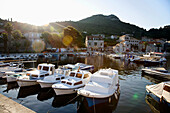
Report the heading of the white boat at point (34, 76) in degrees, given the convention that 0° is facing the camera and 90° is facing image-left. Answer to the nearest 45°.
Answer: approximately 45°

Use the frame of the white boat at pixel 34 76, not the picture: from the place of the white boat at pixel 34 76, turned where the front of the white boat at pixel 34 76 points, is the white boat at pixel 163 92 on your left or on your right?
on your left

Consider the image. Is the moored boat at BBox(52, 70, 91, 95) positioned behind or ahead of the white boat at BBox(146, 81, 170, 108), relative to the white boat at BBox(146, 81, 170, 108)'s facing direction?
ahead

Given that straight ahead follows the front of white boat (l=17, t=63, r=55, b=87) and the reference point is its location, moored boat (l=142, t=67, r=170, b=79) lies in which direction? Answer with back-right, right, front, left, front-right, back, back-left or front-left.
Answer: back-left

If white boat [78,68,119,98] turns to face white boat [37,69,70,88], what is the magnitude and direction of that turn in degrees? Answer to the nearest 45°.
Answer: approximately 90° to its right

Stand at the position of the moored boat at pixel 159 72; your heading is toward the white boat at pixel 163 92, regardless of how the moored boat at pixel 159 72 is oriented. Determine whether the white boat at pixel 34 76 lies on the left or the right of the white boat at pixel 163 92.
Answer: right

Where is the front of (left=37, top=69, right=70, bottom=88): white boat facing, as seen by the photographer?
facing the viewer and to the left of the viewer

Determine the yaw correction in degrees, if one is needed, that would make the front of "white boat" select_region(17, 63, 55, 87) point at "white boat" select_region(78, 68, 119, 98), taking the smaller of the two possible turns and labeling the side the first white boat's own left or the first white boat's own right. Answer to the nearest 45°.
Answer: approximately 90° to the first white boat's own left

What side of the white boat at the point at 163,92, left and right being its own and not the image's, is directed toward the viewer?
left

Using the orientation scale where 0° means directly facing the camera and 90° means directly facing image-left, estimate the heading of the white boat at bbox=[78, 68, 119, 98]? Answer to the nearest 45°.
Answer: approximately 45°

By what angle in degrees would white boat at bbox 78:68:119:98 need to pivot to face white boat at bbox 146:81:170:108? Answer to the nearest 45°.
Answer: approximately 135° to its left

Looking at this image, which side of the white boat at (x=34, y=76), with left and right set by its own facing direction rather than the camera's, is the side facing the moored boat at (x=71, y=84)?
left
